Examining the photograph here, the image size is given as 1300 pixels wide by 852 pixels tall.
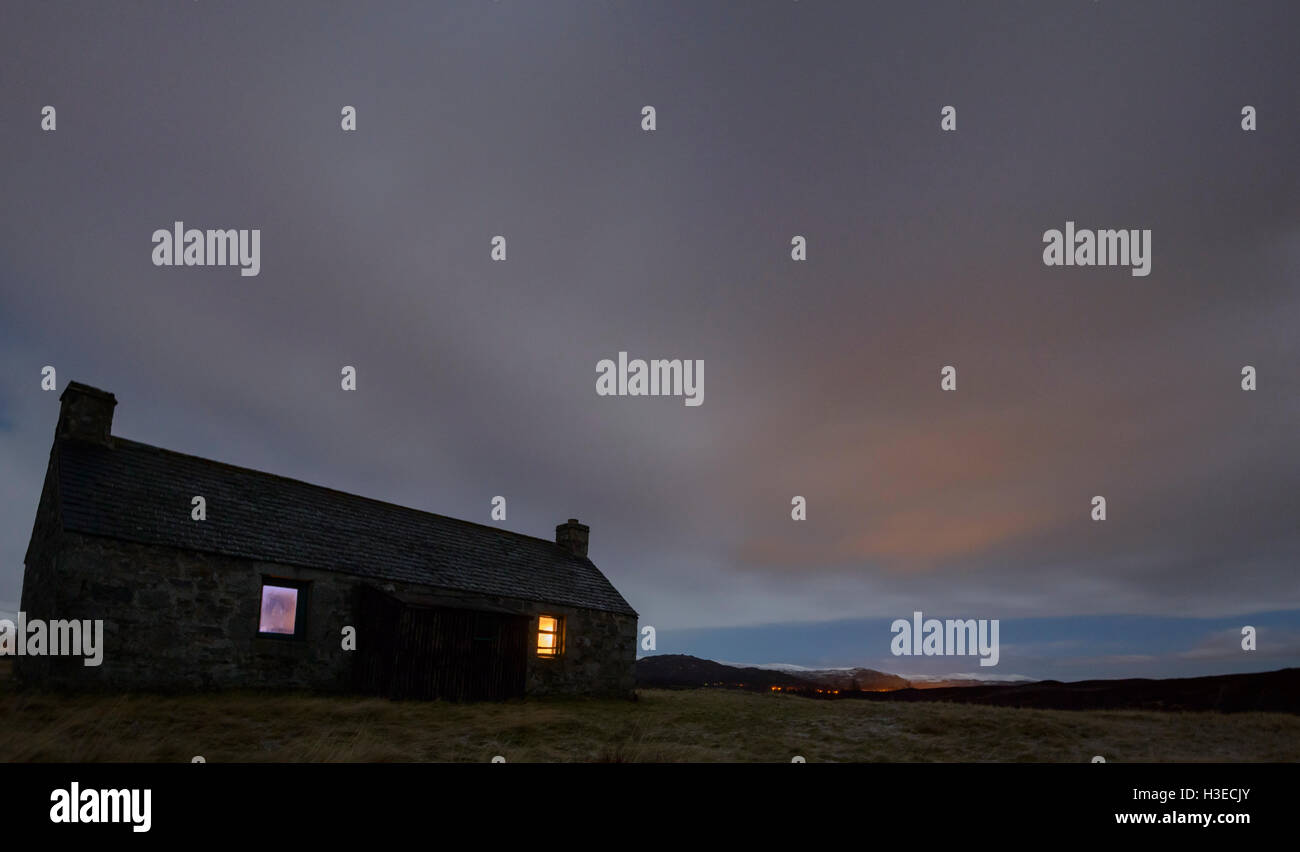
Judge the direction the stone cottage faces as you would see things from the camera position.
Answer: facing the viewer and to the right of the viewer
